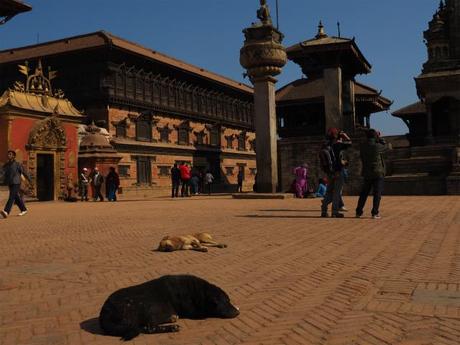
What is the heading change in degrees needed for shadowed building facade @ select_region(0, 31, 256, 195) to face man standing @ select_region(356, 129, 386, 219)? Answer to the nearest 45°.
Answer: approximately 45° to its right

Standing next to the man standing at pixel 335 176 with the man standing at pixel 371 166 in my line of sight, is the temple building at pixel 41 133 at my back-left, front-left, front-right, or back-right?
back-left

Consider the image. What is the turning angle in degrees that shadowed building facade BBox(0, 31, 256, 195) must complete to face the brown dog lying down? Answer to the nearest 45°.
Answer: approximately 45° to its right

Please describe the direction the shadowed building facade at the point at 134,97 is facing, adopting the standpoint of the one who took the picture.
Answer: facing the viewer and to the right of the viewer

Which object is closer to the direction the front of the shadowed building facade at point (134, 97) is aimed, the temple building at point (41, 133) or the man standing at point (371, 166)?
the man standing

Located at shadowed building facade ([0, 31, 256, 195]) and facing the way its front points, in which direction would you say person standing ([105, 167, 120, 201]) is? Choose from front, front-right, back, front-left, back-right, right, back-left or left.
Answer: front-right
